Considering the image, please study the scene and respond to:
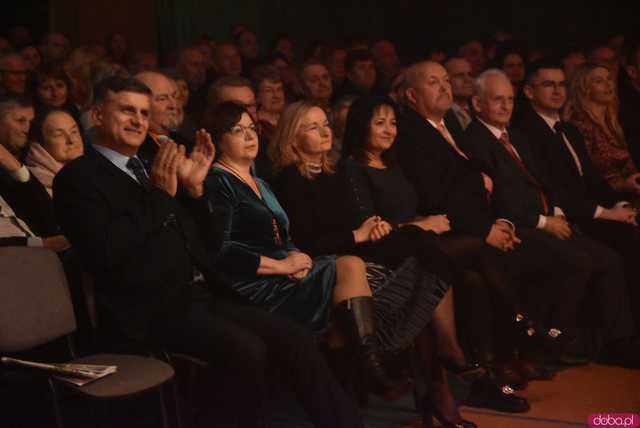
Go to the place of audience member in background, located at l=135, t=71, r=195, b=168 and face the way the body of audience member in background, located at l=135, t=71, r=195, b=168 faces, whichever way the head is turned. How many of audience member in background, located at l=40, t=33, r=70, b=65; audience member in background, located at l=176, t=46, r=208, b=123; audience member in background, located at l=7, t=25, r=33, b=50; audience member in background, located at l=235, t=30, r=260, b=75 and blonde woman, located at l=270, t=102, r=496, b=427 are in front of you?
1

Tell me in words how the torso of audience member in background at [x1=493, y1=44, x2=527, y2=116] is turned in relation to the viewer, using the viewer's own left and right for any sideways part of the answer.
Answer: facing the viewer and to the right of the viewer

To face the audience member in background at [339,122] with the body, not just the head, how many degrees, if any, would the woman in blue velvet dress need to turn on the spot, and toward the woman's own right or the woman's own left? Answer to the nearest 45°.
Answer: approximately 135° to the woman's own left

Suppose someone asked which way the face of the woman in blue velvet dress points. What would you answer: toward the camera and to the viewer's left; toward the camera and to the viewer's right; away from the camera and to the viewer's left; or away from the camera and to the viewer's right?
toward the camera and to the viewer's right

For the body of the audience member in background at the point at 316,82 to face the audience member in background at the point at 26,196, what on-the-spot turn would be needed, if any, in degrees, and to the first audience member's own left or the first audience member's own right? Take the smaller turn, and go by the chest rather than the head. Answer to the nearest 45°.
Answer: approximately 90° to the first audience member's own right

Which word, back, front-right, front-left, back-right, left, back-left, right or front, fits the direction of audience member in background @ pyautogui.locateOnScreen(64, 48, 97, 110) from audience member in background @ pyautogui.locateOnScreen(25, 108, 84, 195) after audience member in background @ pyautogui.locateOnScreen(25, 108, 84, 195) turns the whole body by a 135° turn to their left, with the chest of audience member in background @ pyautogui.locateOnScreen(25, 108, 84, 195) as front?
front

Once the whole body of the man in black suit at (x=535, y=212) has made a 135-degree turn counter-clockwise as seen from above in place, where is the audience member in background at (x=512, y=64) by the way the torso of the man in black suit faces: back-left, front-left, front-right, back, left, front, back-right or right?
front

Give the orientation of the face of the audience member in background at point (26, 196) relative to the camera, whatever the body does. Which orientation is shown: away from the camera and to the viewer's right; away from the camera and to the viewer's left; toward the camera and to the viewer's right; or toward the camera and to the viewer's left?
toward the camera and to the viewer's right

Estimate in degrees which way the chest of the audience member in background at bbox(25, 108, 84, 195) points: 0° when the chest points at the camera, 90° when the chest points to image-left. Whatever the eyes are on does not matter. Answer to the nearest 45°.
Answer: approximately 315°

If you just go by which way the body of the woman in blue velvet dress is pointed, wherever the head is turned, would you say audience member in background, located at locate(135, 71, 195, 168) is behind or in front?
behind

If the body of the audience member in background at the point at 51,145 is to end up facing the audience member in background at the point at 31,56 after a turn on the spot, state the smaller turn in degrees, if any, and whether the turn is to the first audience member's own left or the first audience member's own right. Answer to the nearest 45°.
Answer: approximately 135° to the first audience member's own left

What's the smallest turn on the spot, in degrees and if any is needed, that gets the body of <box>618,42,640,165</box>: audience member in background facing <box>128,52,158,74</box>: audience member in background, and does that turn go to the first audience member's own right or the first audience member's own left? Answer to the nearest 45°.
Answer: approximately 135° to the first audience member's own right

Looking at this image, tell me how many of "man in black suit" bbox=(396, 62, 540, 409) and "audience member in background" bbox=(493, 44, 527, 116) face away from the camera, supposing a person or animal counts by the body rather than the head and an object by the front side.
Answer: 0

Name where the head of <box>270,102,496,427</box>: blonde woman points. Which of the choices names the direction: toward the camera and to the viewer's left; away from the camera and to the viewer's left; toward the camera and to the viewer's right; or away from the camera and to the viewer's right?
toward the camera and to the viewer's right
